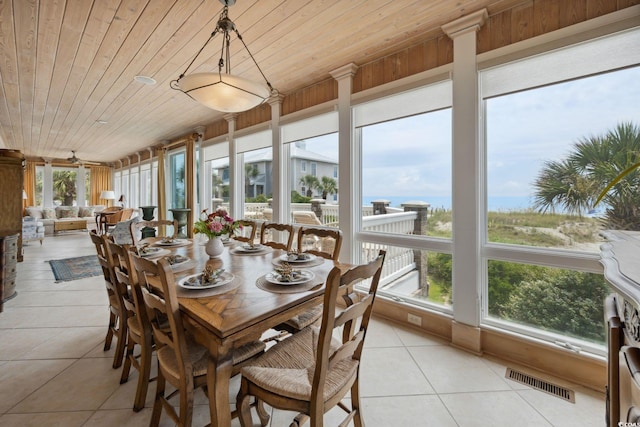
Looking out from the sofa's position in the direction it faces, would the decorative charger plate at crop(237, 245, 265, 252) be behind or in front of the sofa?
in front

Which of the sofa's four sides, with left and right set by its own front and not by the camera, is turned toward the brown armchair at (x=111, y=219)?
front

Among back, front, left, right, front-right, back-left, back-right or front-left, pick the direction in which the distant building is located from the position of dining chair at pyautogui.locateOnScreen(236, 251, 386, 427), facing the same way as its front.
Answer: front-right

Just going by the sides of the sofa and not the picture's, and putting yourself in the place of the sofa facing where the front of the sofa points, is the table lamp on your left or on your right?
on your left

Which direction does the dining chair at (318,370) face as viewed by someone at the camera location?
facing away from the viewer and to the left of the viewer

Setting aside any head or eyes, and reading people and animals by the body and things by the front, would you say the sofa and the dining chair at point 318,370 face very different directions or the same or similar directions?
very different directions

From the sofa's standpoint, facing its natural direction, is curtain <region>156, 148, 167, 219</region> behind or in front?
in front

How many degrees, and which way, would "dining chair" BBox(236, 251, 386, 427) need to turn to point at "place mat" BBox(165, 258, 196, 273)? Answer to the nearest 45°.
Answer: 0° — it already faces it

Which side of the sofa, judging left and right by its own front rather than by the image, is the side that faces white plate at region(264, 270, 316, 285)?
front

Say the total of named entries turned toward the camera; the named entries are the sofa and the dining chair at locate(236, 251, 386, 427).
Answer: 1

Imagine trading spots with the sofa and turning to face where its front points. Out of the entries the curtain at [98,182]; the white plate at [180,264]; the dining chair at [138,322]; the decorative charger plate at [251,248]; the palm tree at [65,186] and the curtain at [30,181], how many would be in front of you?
3

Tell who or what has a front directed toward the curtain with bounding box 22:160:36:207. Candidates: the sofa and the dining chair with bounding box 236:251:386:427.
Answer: the dining chair
